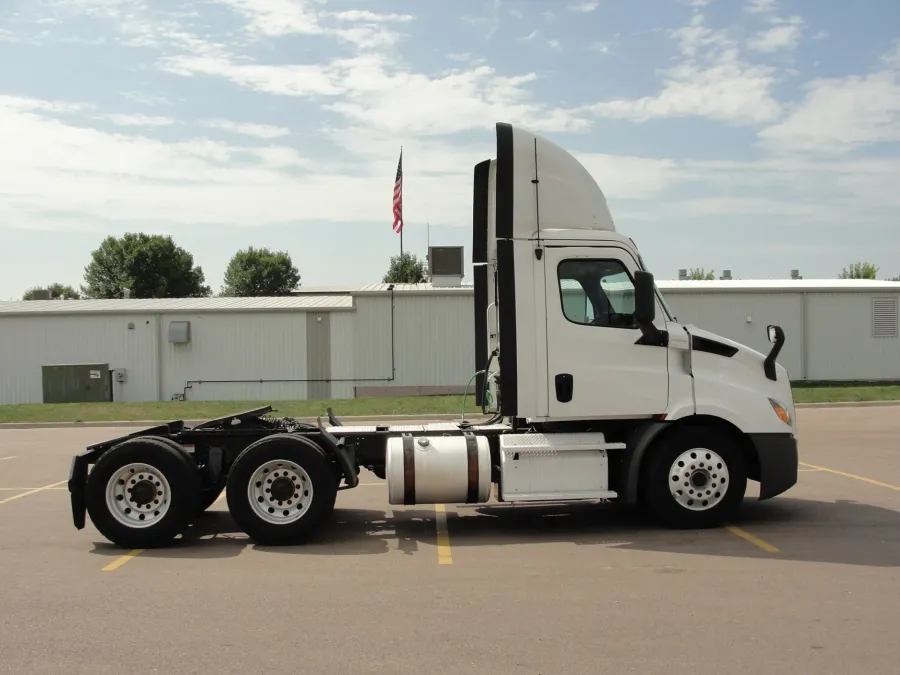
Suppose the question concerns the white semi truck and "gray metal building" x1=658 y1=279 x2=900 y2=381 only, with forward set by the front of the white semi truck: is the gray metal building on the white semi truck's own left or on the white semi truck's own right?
on the white semi truck's own left

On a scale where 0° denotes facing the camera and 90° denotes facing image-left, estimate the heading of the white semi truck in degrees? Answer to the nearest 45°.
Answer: approximately 270°

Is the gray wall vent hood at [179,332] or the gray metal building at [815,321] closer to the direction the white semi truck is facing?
the gray metal building

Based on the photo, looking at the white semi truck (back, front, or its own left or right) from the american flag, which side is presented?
left

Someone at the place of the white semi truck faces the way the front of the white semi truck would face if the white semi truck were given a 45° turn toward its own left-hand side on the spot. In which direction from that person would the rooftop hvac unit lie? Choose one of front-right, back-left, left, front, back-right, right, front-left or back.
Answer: front-left

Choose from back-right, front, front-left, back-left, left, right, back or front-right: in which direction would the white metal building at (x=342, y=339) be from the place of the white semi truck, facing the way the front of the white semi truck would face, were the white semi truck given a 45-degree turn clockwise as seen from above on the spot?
back-left

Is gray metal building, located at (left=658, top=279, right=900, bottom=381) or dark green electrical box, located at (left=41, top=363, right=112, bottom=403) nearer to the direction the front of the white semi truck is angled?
the gray metal building

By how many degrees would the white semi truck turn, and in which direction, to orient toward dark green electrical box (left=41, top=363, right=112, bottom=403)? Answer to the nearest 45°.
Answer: approximately 135° to its left

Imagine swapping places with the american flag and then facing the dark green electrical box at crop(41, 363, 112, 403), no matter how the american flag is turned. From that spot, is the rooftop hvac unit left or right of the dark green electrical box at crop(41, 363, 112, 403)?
left

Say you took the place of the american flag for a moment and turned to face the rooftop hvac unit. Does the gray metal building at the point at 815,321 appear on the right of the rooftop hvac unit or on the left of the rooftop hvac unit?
left
